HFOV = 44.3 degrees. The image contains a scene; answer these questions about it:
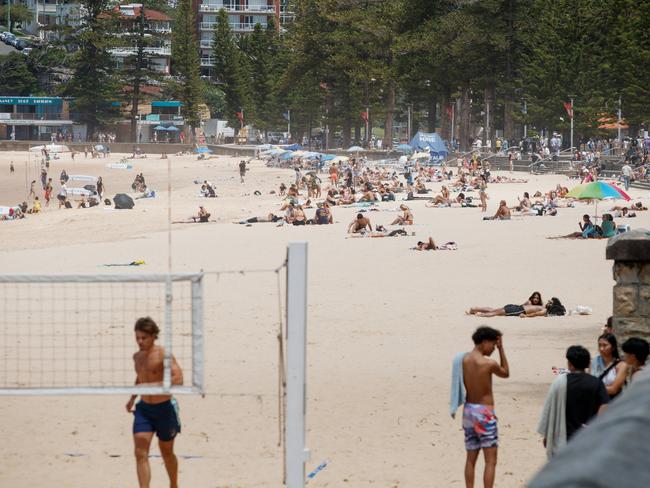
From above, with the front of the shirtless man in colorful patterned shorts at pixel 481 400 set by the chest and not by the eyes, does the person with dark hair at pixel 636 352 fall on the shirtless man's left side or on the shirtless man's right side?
on the shirtless man's right side

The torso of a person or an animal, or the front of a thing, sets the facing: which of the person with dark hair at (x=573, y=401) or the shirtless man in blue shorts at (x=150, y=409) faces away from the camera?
the person with dark hair

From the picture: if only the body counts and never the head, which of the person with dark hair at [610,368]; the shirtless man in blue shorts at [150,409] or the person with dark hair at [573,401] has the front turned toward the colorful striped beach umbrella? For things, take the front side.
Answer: the person with dark hair at [573,401]

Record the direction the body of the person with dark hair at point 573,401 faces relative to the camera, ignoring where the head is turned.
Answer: away from the camera

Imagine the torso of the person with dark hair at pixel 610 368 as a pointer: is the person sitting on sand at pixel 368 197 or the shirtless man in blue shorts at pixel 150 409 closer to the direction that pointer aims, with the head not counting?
the shirtless man in blue shorts

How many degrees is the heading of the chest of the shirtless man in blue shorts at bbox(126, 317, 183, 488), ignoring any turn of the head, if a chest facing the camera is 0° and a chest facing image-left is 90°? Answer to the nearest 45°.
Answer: approximately 45°

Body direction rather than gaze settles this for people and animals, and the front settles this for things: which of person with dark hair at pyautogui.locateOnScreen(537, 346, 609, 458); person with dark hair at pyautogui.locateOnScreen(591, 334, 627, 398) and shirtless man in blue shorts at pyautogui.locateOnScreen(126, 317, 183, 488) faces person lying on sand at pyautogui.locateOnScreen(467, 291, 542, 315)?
person with dark hair at pyautogui.locateOnScreen(537, 346, 609, 458)

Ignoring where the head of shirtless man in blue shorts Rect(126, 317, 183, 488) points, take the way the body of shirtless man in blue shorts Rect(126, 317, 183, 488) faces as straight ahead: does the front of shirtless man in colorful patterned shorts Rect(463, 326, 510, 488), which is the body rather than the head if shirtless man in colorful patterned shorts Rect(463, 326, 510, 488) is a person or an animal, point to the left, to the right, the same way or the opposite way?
the opposite way

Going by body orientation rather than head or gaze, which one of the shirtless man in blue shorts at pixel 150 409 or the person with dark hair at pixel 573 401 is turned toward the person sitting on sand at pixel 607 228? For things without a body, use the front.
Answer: the person with dark hair

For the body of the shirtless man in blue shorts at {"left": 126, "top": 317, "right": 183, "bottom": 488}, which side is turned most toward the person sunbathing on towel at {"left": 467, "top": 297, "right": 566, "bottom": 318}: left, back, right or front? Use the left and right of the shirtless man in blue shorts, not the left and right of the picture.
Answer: back

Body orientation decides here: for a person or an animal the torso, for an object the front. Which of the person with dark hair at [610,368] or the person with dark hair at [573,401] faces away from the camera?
the person with dark hair at [573,401]

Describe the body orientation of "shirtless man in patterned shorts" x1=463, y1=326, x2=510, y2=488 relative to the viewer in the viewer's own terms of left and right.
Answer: facing away from the viewer and to the right of the viewer
